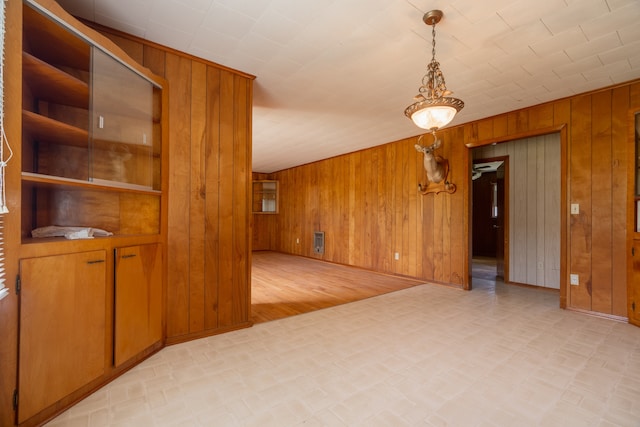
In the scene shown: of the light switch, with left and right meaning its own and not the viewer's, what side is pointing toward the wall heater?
right

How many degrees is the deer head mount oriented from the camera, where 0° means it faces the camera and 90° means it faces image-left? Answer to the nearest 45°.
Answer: approximately 45°

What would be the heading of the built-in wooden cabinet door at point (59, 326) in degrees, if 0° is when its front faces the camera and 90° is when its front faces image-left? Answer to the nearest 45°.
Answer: approximately 315°

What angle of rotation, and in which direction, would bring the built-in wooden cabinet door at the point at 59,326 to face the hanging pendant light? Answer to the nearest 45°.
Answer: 0° — it already faces it

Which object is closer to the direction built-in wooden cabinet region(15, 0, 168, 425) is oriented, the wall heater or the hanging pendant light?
the hanging pendant light

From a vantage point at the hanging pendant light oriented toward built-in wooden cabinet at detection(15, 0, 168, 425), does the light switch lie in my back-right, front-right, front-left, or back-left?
back-right

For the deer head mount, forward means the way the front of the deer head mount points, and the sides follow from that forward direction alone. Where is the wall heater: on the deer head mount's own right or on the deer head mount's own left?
on the deer head mount's own right

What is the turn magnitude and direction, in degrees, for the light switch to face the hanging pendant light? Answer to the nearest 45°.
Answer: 0° — it already faces it

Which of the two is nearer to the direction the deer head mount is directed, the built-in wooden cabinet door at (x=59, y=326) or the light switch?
the built-in wooden cabinet door

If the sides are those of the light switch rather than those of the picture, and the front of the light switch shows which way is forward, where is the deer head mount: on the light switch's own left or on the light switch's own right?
on the light switch's own right

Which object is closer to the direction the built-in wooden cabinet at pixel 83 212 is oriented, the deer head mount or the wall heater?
the deer head mount

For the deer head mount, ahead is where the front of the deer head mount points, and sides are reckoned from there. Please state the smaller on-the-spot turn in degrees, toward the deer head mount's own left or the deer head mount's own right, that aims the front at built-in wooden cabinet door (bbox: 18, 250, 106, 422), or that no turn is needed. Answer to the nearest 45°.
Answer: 0° — it already faces it
